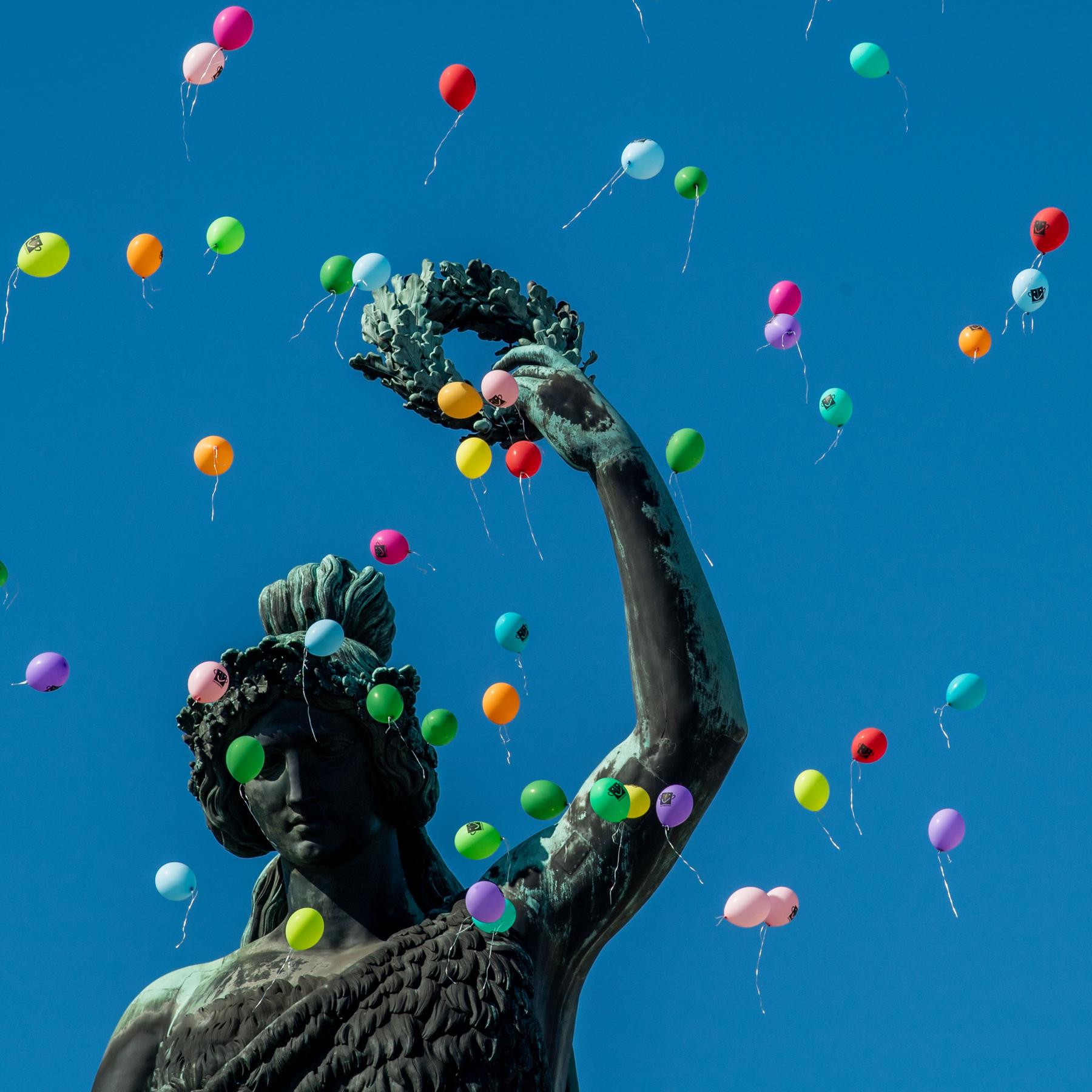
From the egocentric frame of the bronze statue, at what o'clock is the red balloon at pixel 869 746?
The red balloon is roughly at 8 o'clock from the bronze statue.

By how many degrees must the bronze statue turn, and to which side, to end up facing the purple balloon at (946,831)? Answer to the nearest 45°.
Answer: approximately 135° to its left

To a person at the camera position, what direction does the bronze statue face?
facing the viewer

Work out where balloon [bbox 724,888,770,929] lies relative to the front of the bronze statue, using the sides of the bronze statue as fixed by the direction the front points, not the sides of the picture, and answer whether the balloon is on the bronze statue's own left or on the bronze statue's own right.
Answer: on the bronze statue's own left

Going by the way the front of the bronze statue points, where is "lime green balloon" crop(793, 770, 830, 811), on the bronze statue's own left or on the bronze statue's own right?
on the bronze statue's own left

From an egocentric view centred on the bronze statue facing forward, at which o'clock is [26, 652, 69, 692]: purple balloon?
The purple balloon is roughly at 4 o'clock from the bronze statue.
